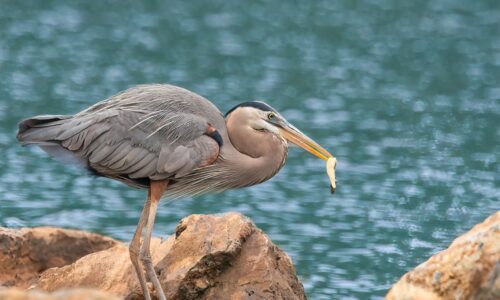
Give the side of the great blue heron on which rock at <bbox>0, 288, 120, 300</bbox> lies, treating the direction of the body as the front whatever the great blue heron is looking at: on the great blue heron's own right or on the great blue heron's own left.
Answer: on the great blue heron's own right

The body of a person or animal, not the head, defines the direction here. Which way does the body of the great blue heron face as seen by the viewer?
to the viewer's right

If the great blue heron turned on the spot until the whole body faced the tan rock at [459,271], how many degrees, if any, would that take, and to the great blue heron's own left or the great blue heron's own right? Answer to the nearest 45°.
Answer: approximately 45° to the great blue heron's own right
